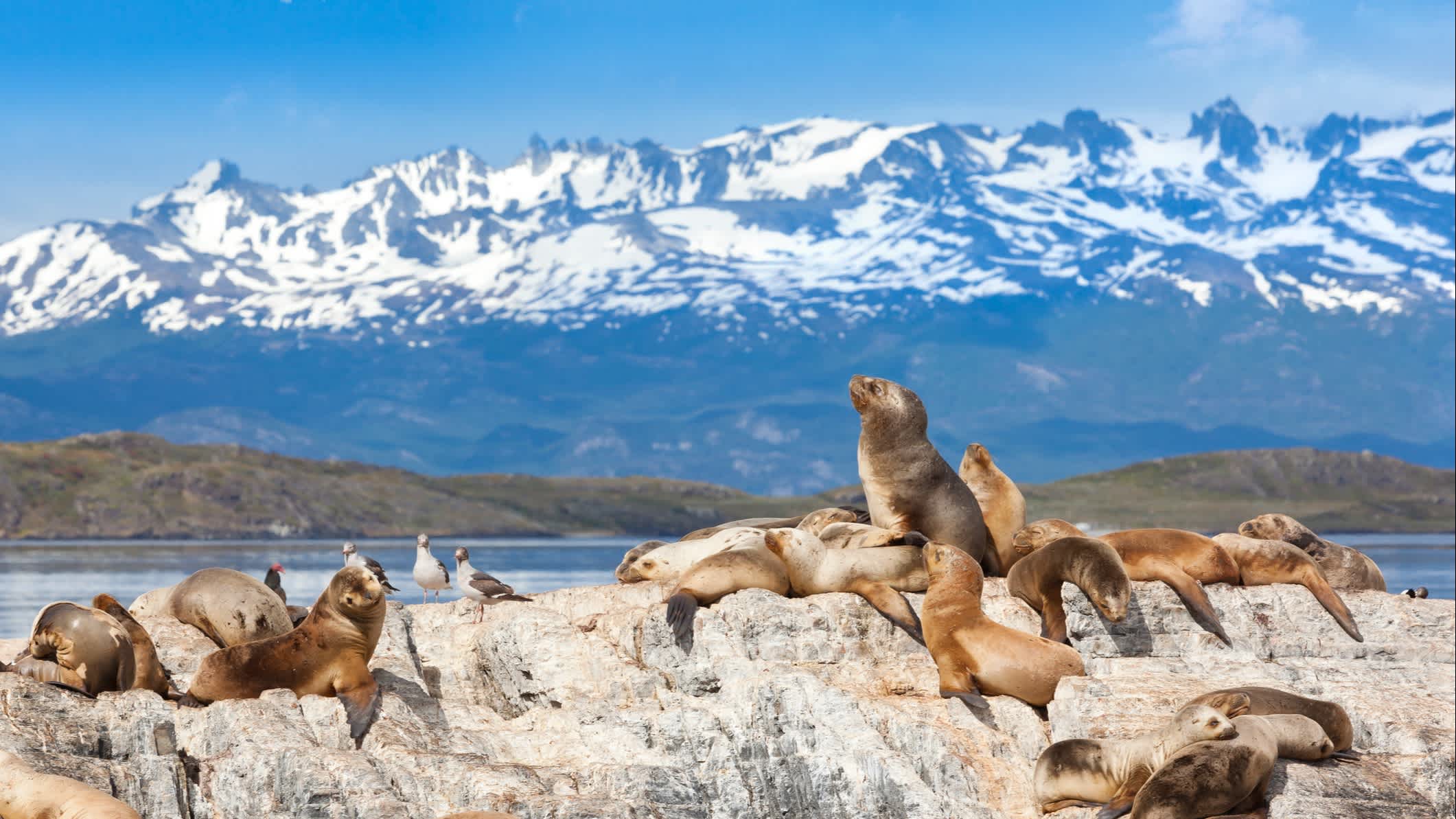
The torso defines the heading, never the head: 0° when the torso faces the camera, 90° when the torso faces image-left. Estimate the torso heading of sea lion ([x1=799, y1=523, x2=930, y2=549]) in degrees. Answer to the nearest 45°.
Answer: approximately 90°

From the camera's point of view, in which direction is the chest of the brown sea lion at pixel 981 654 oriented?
to the viewer's left

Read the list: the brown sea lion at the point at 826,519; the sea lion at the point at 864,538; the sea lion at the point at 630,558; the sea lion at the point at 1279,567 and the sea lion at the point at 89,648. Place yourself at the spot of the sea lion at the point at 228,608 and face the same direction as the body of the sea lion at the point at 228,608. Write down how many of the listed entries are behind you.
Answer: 4

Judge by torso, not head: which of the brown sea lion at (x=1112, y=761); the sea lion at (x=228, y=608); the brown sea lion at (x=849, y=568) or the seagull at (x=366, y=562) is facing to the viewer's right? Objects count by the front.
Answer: the brown sea lion at (x=1112, y=761)

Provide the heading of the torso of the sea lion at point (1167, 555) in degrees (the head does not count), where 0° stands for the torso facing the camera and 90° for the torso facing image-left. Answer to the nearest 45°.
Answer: approximately 90°

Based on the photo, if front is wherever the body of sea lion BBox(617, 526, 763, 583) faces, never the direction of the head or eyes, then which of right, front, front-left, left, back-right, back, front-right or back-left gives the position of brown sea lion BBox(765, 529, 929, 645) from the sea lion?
back-left

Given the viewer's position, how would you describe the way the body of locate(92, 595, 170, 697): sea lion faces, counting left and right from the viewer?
facing to the left of the viewer

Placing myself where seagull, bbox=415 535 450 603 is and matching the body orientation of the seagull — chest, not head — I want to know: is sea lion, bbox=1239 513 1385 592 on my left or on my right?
on my left

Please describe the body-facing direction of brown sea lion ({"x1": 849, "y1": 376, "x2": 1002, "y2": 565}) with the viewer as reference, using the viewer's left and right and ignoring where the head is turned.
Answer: facing to the left of the viewer

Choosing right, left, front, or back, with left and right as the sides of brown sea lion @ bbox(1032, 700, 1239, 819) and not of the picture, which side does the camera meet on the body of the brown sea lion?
right

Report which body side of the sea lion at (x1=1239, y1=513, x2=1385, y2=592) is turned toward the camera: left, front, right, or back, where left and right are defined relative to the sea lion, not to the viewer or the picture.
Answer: left

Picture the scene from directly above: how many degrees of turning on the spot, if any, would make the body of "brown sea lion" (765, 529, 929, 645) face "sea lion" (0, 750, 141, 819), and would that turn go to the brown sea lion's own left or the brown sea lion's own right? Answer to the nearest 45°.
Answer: approximately 45° to the brown sea lion's own left

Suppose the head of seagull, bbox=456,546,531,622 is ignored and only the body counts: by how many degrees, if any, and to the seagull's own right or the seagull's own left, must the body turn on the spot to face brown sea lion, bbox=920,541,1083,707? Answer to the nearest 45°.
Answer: approximately 135° to the seagull's own left

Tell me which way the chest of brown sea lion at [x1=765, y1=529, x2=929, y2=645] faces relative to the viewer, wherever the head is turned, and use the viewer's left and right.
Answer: facing to the left of the viewer
